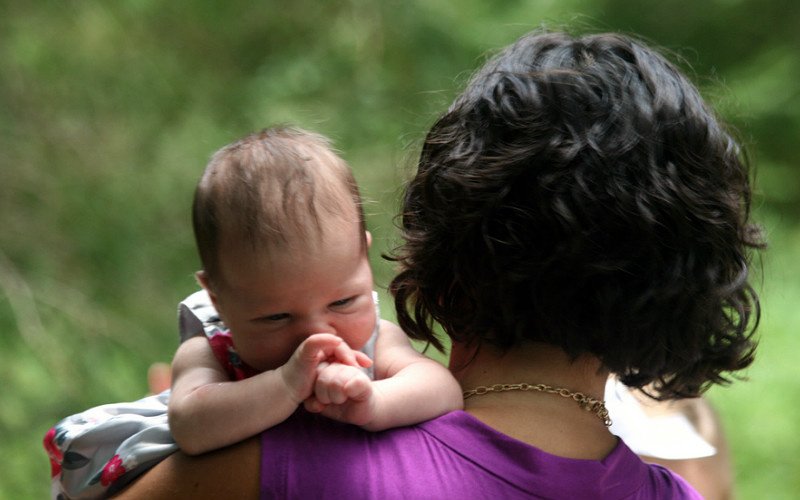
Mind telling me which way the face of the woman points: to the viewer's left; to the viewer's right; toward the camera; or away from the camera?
away from the camera

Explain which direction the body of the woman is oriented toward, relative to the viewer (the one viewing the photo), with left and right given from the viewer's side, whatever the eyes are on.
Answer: facing away from the viewer
